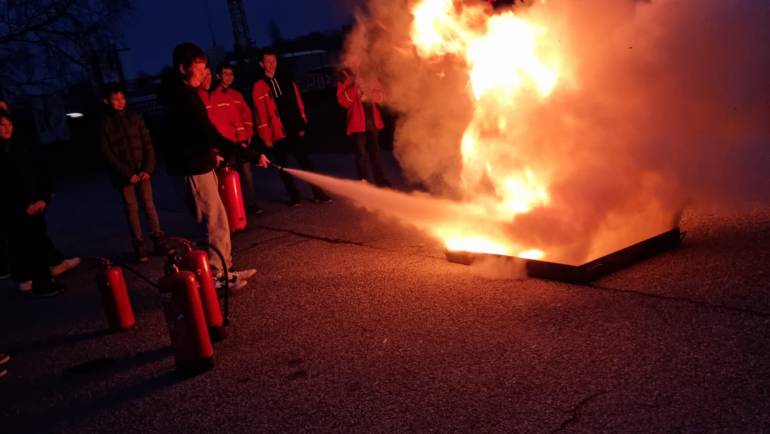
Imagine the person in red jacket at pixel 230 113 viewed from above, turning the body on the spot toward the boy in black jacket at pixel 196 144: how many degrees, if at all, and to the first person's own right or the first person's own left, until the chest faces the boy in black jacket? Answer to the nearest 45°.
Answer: approximately 45° to the first person's own right

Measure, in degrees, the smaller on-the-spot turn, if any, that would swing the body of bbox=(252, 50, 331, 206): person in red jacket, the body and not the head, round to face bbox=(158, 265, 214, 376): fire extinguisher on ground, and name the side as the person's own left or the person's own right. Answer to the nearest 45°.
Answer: approximately 45° to the person's own right

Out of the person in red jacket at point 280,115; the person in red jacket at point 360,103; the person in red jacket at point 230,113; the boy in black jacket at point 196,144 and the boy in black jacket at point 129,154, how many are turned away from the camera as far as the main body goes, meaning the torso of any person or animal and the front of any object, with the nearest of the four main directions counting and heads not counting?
0

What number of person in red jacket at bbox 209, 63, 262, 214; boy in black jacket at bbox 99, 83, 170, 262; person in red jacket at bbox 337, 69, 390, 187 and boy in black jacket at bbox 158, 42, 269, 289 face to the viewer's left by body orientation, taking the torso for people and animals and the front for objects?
0

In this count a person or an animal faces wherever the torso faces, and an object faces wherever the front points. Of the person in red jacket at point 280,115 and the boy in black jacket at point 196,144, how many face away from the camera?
0

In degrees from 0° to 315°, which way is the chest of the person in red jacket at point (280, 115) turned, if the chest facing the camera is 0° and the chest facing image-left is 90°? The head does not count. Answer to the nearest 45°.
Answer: approximately 315°

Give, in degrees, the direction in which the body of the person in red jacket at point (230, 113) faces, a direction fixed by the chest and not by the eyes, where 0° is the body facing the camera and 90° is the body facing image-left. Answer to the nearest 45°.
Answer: approximately 315°

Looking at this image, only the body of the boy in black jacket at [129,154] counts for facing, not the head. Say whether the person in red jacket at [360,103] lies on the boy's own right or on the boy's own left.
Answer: on the boy's own left

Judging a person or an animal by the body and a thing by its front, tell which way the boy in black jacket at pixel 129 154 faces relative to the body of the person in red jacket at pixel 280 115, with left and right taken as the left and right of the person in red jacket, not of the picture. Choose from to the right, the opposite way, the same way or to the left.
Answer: the same way

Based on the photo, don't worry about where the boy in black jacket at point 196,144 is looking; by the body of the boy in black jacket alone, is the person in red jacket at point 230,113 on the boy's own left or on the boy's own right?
on the boy's own left

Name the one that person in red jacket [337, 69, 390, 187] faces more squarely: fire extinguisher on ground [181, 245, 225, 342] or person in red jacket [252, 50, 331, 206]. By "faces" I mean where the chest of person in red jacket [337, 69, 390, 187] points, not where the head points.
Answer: the fire extinguisher on ground

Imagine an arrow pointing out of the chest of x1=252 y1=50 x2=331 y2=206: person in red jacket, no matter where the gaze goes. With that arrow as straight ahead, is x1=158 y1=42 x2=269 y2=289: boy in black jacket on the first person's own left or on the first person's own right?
on the first person's own right

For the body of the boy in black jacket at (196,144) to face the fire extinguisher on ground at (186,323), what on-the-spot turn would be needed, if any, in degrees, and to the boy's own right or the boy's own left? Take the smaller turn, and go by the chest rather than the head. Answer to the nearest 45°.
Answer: approximately 90° to the boy's own right

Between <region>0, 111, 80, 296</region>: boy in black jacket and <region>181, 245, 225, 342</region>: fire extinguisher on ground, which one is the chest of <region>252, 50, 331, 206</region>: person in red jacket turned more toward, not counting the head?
the fire extinguisher on ground

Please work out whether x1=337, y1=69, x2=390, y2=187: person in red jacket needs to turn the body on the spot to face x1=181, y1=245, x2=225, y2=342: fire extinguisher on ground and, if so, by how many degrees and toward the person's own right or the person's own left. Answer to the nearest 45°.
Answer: approximately 45° to the person's own right

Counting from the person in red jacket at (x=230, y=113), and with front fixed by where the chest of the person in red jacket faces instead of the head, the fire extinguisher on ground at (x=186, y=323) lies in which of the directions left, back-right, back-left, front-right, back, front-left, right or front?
front-right

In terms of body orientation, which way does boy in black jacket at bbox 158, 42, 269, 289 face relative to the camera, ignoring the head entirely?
to the viewer's right
